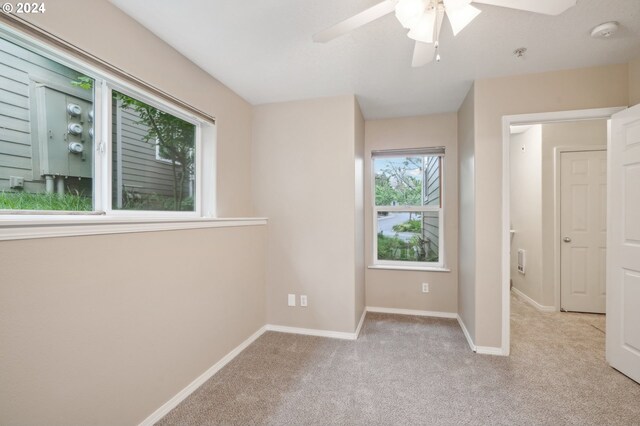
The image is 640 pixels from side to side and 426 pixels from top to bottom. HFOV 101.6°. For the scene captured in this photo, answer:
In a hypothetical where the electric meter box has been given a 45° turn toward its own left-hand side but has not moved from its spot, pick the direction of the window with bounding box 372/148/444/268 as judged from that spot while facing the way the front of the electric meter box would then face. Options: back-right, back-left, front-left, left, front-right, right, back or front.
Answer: front

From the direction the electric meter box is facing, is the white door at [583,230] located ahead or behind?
ahead

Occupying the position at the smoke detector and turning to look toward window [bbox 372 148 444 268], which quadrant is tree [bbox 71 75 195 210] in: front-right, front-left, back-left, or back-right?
front-left

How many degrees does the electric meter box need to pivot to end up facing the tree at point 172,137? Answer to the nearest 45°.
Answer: approximately 90° to its left

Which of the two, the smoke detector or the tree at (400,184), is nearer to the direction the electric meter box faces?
the smoke detector

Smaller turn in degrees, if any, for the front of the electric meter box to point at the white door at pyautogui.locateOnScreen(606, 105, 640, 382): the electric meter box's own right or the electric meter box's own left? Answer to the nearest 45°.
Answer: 0° — it already faces it

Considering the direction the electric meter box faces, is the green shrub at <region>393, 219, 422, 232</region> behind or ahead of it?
ahead

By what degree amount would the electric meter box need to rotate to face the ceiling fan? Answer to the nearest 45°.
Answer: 0° — it already faces it

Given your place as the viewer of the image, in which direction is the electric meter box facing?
facing the viewer and to the right of the viewer

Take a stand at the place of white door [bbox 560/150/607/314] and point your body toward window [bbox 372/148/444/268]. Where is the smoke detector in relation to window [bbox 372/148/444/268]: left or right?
left

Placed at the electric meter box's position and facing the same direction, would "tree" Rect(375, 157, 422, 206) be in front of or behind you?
in front

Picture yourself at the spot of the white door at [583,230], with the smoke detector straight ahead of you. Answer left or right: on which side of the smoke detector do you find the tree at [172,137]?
right

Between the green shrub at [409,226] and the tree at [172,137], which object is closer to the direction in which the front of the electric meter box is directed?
the green shrub

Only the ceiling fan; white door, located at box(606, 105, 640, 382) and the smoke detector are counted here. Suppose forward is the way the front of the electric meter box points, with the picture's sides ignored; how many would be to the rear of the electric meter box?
0
